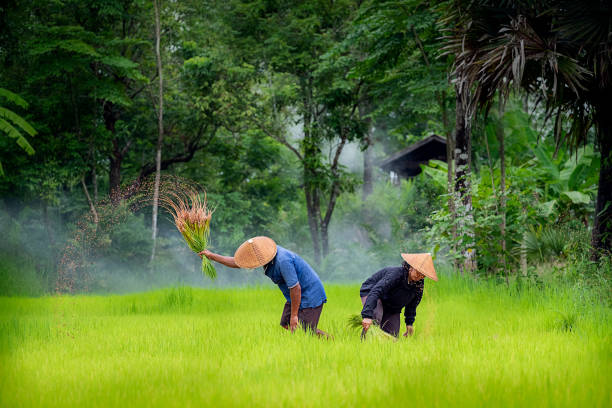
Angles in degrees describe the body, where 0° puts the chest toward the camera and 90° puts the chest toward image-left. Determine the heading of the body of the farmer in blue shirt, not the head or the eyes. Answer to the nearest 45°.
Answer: approximately 90°

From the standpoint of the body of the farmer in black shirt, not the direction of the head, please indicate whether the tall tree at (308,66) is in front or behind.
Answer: behind

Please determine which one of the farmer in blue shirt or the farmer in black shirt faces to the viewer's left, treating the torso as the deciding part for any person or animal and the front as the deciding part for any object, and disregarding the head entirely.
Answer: the farmer in blue shirt

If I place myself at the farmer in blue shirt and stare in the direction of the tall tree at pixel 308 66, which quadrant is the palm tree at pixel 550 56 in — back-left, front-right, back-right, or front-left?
front-right

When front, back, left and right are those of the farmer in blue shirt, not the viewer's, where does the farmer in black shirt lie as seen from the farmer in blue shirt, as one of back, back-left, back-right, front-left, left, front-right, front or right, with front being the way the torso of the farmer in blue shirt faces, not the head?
back

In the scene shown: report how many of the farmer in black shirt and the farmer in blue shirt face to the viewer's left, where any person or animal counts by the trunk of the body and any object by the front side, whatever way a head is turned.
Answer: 1

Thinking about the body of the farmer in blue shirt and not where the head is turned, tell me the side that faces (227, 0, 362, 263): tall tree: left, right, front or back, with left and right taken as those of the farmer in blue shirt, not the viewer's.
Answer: right

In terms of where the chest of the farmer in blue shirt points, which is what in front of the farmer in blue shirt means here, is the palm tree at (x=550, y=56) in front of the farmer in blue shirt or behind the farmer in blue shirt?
behind

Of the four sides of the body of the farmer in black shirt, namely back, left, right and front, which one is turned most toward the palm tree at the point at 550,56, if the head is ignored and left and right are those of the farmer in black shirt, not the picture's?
left

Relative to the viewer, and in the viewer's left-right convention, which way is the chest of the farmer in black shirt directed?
facing the viewer and to the right of the viewer

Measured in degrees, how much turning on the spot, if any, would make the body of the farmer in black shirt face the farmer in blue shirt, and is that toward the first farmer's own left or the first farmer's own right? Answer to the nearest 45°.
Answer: approximately 135° to the first farmer's own right
